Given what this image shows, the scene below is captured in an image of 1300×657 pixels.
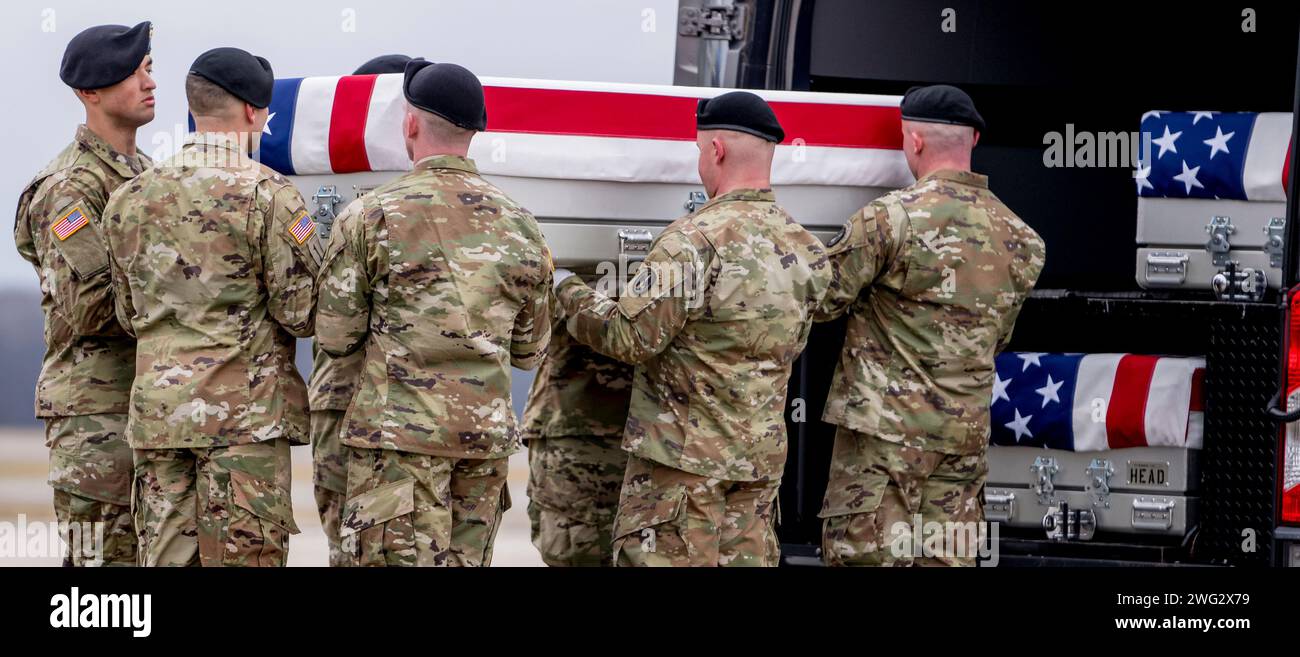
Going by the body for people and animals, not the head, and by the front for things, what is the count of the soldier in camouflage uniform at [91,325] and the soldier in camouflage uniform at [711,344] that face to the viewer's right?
1

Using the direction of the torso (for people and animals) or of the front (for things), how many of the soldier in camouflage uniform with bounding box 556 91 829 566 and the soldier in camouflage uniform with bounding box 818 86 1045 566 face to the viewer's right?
0

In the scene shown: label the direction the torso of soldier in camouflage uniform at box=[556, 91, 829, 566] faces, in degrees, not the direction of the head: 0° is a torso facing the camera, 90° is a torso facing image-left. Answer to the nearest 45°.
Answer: approximately 135°

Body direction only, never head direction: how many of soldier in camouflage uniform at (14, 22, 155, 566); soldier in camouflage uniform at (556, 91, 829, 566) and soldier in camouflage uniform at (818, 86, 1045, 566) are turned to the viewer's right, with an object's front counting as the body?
1

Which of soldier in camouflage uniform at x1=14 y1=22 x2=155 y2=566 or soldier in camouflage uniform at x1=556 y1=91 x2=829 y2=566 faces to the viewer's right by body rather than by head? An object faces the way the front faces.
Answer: soldier in camouflage uniform at x1=14 y1=22 x2=155 y2=566

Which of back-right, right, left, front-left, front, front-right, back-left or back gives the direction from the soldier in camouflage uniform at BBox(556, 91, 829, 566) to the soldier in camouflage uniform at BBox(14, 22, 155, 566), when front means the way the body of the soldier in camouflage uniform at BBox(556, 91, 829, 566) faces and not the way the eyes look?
front-left

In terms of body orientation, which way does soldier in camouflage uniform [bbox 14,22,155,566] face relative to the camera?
to the viewer's right

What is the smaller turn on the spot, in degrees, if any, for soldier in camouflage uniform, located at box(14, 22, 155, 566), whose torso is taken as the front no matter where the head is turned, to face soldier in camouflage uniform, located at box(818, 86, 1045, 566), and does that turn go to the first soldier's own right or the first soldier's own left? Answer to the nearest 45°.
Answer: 0° — they already face them

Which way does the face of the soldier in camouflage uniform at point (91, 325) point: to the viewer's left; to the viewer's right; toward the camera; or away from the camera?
to the viewer's right

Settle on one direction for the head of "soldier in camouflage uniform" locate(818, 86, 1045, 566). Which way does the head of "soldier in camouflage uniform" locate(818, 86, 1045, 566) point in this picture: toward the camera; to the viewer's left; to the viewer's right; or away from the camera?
away from the camera
